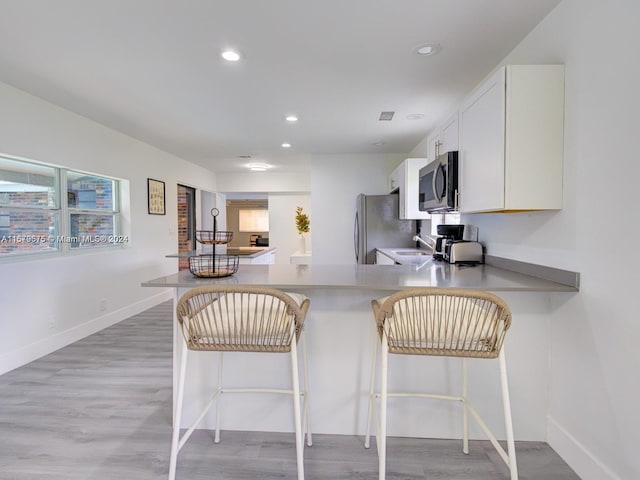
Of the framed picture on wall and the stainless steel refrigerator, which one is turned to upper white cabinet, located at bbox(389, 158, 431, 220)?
the framed picture on wall

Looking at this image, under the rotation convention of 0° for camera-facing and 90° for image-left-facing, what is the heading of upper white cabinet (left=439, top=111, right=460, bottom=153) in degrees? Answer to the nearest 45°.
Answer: approximately 90°

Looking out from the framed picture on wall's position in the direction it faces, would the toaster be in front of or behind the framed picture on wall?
in front

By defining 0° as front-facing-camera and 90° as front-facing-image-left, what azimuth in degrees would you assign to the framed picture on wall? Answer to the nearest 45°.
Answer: approximately 315°

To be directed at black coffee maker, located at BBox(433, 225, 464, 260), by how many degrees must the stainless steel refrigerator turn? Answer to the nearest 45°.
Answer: approximately 90° to its left

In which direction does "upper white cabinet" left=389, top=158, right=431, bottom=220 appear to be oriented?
to the viewer's left

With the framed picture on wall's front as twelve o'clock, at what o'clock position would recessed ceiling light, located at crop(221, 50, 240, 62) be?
The recessed ceiling light is roughly at 1 o'clock from the framed picture on wall.

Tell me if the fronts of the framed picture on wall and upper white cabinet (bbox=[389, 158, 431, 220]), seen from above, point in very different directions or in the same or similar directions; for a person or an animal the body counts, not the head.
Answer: very different directions

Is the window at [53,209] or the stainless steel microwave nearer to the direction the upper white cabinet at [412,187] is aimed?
the window

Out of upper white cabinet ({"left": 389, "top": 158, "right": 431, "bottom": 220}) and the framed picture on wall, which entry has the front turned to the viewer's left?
the upper white cabinet

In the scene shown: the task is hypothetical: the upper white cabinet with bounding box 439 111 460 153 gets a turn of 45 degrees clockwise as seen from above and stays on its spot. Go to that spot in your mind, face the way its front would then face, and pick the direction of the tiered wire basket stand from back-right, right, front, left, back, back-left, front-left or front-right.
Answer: left
